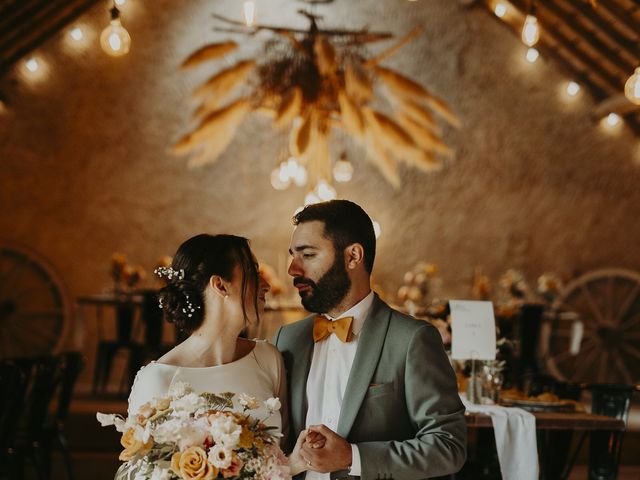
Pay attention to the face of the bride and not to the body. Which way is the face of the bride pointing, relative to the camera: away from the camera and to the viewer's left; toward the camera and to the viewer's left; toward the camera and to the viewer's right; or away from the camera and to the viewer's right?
away from the camera and to the viewer's right

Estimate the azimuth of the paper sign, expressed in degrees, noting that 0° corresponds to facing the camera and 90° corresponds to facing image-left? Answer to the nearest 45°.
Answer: approximately 0°

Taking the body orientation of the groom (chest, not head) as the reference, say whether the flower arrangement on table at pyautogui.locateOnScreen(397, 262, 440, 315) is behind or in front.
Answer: behind

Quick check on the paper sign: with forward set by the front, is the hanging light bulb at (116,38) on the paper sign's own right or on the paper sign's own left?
on the paper sign's own right

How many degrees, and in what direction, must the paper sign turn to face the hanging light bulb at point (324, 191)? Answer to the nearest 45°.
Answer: approximately 180°

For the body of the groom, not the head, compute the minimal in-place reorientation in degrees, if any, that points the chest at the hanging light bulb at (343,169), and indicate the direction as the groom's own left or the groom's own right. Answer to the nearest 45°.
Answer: approximately 135° to the groom's own right
